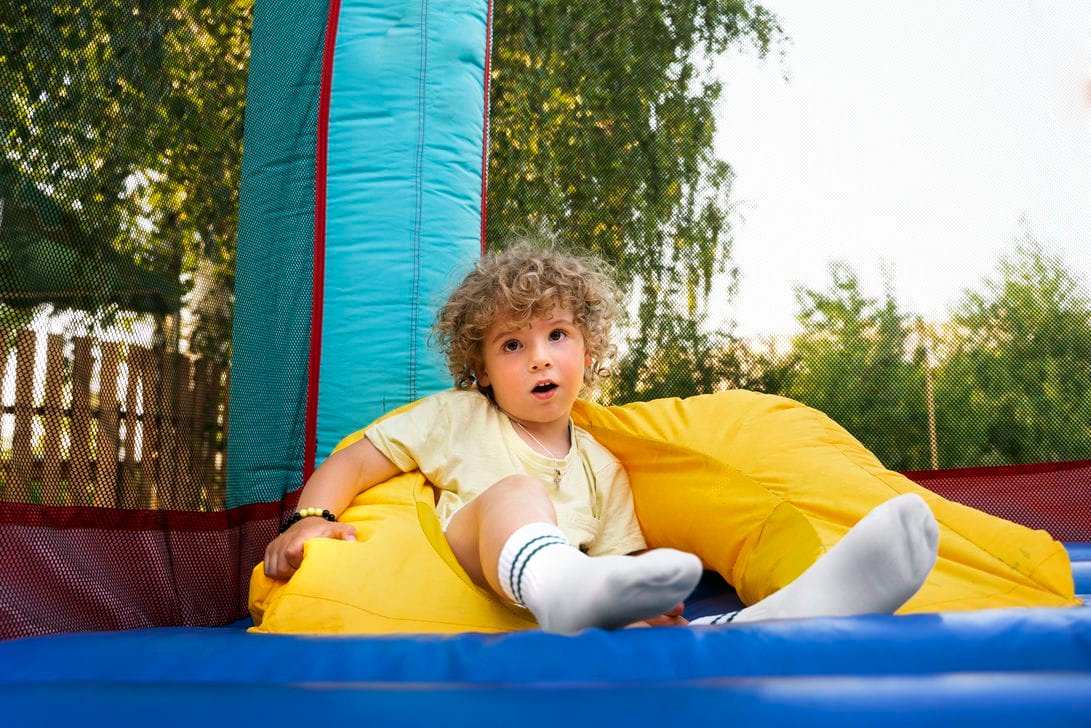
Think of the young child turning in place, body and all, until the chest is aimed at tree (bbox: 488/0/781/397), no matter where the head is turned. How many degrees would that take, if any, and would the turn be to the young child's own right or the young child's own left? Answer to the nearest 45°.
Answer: approximately 135° to the young child's own left

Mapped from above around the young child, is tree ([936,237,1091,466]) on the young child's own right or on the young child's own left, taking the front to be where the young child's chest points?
on the young child's own left

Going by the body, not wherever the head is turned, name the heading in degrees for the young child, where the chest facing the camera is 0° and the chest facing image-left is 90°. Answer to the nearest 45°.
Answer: approximately 315°
